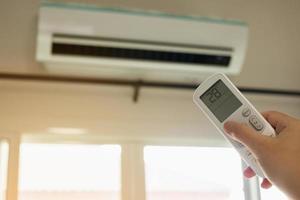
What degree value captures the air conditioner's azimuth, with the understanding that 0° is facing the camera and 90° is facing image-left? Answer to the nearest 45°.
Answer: approximately 0°
